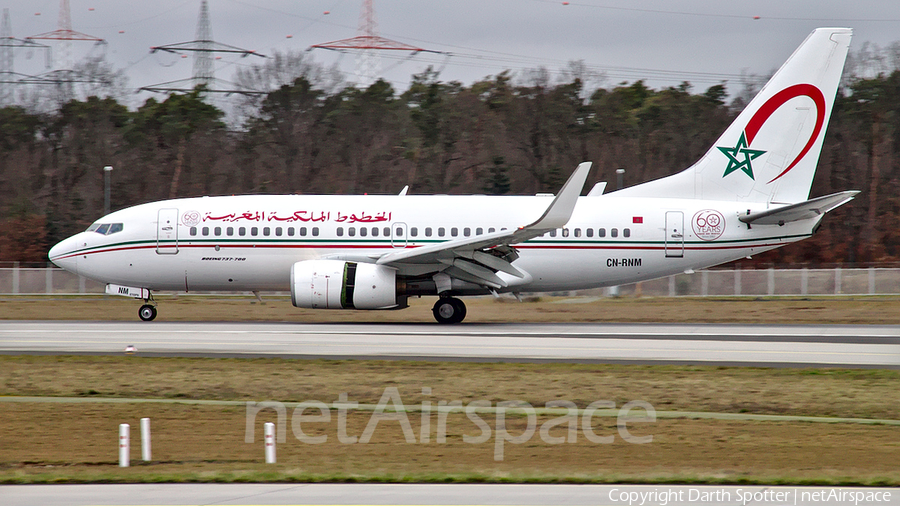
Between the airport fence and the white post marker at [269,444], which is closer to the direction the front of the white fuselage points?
the white post marker

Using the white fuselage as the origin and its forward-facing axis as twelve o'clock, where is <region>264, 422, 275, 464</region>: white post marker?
The white post marker is roughly at 9 o'clock from the white fuselage.

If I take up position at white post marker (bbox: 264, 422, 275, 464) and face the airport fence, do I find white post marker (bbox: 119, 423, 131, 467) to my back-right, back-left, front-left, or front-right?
back-left

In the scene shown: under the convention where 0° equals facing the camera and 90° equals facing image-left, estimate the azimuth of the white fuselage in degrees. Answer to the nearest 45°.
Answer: approximately 90°
